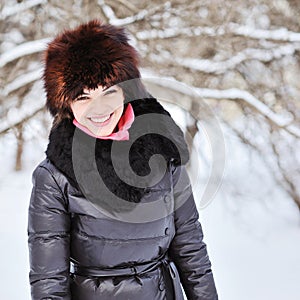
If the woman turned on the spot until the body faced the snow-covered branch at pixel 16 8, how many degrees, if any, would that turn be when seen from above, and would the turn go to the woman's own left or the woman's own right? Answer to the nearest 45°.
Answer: approximately 180°

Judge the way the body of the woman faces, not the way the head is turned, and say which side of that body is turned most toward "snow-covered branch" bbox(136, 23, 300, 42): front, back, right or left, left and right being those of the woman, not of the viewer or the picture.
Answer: back

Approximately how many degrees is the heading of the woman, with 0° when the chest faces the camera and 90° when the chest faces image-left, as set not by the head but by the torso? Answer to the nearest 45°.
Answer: approximately 0°

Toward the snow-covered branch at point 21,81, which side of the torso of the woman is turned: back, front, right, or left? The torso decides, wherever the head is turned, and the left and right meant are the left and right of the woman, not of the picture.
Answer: back

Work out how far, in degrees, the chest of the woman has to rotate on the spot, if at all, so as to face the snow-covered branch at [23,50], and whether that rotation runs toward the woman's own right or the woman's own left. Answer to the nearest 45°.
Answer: approximately 180°

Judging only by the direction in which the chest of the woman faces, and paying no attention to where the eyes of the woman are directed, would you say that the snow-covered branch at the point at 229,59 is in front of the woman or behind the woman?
behind

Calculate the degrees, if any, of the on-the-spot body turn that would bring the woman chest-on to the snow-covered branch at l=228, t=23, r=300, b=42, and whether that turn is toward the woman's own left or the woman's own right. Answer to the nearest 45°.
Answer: approximately 135° to the woman's own left

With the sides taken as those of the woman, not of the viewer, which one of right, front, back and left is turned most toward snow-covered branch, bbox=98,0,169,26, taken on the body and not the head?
back
